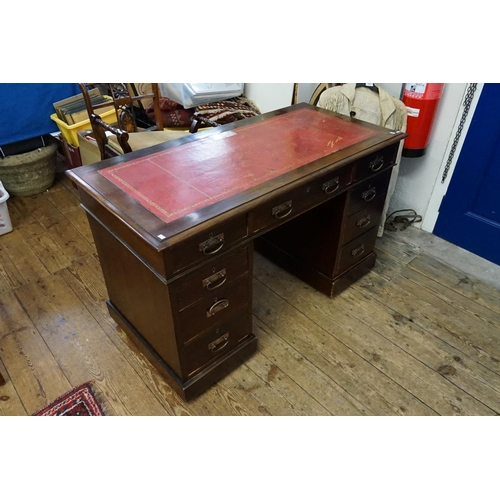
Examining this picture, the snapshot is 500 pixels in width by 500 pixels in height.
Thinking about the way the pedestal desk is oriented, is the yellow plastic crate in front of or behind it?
behind

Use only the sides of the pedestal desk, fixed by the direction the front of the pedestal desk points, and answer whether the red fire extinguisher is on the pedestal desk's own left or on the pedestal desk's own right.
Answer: on the pedestal desk's own left

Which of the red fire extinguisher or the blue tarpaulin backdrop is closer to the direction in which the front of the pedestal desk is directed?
the red fire extinguisher

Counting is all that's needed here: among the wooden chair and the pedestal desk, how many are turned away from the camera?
0

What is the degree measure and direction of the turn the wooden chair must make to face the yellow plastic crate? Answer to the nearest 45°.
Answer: approximately 180°

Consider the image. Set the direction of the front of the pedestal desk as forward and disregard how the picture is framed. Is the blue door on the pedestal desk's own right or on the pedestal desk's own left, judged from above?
on the pedestal desk's own left

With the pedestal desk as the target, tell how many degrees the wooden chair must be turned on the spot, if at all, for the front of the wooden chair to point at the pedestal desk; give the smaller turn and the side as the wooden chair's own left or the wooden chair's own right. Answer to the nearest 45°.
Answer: approximately 45° to the wooden chair's own right

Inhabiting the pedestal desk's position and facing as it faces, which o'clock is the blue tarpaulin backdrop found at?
The blue tarpaulin backdrop is roughly at 6 o'clock from the pedestal desk.

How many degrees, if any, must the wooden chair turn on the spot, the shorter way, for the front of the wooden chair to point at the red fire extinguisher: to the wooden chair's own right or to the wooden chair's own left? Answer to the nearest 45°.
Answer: approximately 45° to the wooden chair's own left

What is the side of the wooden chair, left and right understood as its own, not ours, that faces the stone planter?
back

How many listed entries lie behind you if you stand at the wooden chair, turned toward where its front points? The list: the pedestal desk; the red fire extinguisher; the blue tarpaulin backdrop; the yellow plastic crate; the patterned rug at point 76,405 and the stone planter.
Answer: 3

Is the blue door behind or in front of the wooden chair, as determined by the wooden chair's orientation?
in front

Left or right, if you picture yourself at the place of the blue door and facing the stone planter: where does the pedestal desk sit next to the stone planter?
left
